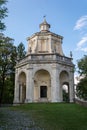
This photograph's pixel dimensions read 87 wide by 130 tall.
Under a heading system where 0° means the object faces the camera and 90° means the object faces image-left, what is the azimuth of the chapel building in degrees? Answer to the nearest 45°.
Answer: approximately 0°
